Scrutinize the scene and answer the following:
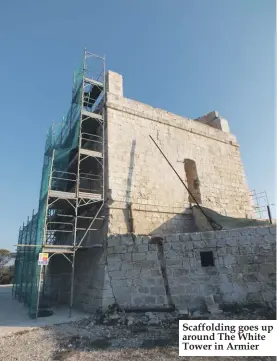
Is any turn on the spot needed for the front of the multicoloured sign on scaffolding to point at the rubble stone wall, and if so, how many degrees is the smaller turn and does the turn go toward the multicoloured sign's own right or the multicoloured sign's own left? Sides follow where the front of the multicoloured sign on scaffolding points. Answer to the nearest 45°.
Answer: approximately 90° to the multicoloured sign's own left

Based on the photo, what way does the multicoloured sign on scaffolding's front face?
toward the camera
